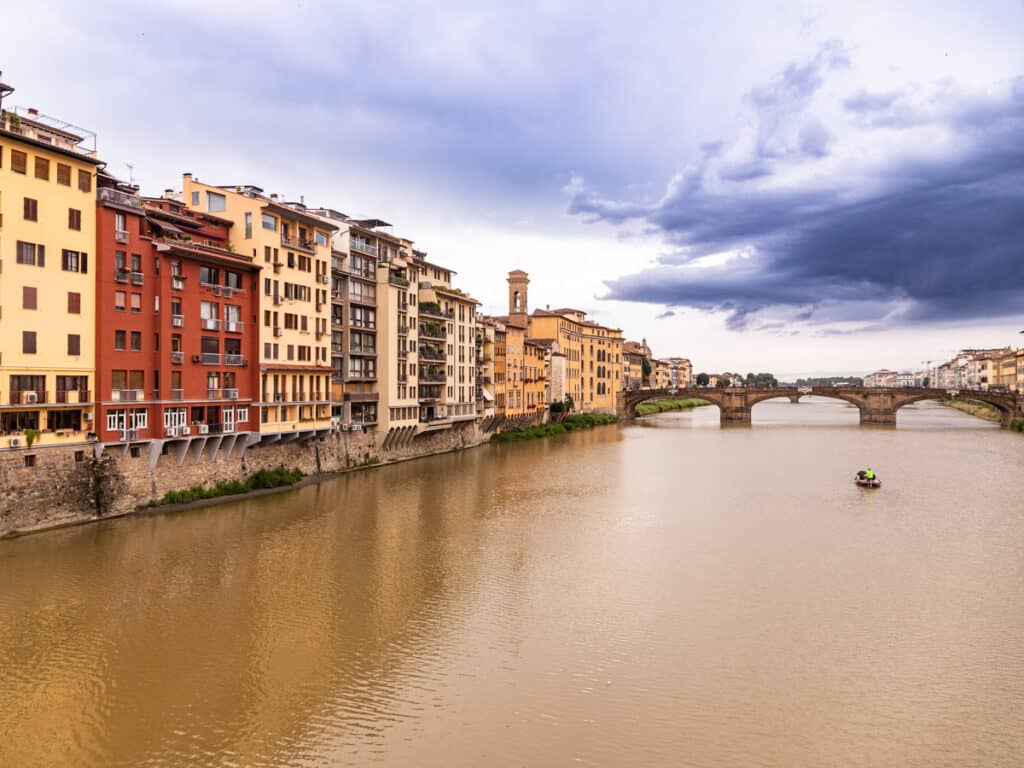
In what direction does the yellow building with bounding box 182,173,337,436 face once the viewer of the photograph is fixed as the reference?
facing the viewer and to the right of the viewer

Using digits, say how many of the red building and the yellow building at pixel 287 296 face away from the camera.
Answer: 0

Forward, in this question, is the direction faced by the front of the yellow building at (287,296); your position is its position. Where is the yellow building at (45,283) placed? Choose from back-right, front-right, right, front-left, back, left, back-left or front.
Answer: right

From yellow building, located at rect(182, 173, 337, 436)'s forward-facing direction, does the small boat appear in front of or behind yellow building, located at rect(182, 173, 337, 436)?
in front

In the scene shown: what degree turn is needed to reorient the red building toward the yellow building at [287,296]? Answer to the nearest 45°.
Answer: approximately 90° to its left

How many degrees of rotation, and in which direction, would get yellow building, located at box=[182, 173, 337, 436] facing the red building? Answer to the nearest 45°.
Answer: approximately 90° to its right

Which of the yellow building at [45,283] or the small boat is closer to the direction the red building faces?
the small boat

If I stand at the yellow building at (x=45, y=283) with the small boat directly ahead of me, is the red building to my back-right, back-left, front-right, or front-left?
front-left

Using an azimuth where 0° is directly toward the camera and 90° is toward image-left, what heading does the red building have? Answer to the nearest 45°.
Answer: approximately 315°

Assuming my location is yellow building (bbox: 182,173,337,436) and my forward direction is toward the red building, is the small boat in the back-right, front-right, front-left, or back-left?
back-left

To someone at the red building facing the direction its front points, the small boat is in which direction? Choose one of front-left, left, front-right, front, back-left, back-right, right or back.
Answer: front-left
